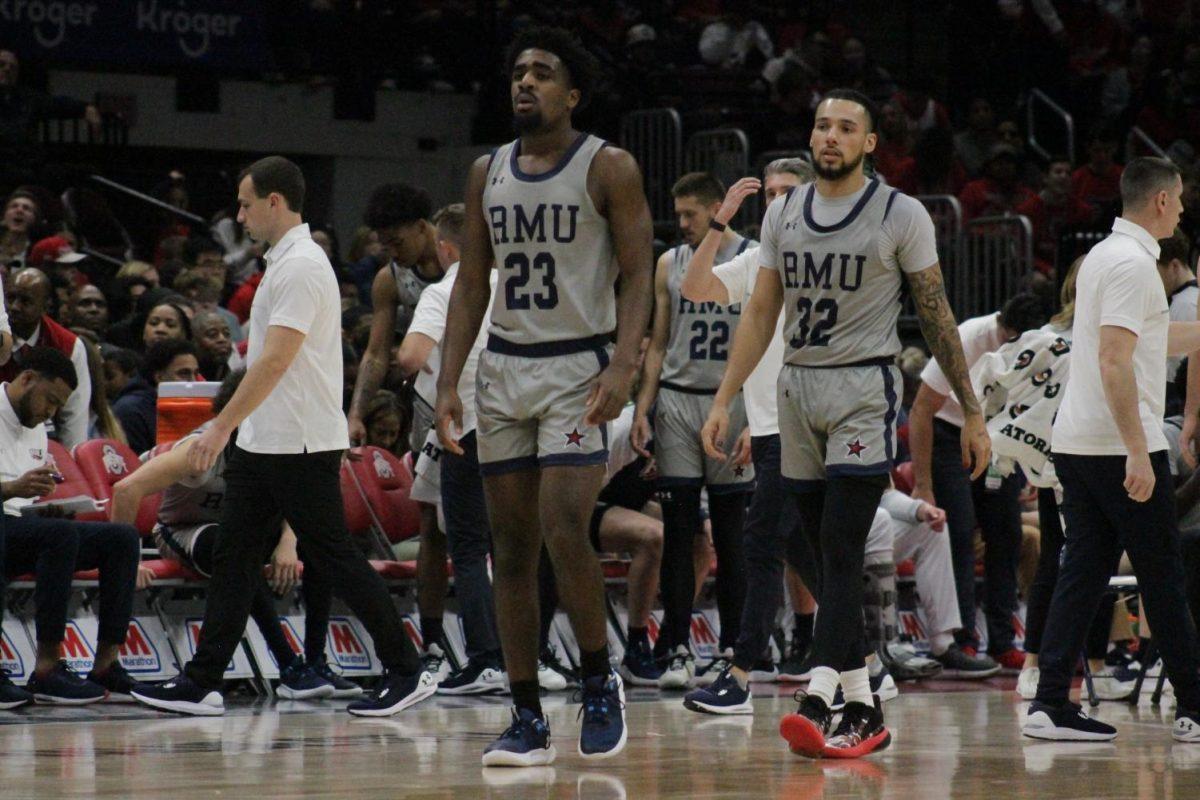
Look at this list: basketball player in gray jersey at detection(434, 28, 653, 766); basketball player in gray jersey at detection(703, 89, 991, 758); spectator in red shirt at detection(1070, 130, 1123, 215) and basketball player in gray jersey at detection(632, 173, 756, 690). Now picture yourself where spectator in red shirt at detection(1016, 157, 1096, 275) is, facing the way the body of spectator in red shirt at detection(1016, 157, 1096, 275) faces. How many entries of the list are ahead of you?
3

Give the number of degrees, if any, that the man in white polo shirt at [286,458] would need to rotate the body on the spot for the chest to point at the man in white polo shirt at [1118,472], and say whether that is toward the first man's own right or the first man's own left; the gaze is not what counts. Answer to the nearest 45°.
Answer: approximately 180°

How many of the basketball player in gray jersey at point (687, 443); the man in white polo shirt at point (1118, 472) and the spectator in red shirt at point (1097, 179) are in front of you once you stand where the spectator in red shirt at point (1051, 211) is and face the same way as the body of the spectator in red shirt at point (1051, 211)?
2

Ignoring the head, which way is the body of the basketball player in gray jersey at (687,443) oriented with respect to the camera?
toward the camera

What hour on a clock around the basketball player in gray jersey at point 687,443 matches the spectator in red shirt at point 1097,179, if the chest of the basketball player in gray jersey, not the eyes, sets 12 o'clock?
The spectator in red shirt is roughly at 7 o'clock from the basketball player in gray jersey.

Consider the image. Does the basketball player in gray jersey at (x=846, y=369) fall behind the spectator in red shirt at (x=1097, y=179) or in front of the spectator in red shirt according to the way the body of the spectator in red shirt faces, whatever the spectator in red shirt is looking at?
in front

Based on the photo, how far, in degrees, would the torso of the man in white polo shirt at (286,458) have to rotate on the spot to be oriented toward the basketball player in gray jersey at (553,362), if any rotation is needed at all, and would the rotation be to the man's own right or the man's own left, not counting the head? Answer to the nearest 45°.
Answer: approximately 135° to the man's own left

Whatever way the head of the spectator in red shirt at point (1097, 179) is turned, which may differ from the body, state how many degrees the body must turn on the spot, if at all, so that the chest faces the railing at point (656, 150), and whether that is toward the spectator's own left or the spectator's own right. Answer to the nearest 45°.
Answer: approximately 90° to the spectator's own right

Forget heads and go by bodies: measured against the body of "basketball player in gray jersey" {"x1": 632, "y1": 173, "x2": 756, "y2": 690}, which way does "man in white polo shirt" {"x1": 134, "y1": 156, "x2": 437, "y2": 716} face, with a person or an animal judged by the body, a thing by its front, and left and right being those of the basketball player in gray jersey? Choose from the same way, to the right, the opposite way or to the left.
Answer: to the right

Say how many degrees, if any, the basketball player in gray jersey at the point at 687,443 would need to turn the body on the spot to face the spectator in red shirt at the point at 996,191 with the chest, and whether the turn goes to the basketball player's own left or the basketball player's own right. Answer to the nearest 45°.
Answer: approximately 180°
